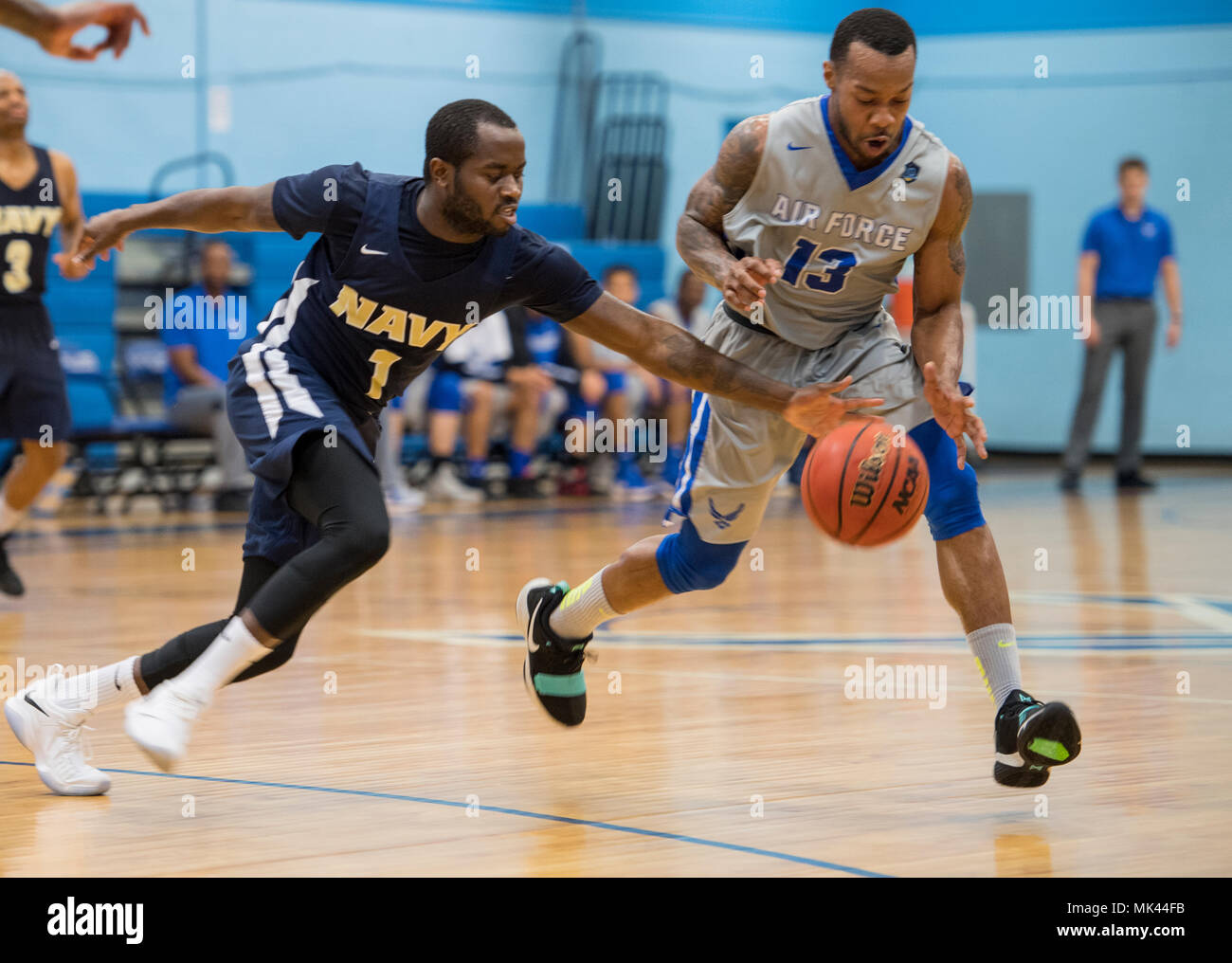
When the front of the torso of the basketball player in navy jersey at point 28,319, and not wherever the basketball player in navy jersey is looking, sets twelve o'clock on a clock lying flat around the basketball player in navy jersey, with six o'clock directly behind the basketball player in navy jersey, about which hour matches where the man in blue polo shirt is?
The man in blue polo shirt is roughly at 8 o'clock from the basketball player in navy jersey.

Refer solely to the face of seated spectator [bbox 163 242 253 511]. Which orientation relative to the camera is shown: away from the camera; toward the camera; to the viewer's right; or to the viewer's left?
toward the camera

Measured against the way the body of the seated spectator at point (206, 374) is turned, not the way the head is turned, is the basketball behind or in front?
in front

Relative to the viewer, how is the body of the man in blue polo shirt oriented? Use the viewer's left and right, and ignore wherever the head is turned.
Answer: facing the viewer

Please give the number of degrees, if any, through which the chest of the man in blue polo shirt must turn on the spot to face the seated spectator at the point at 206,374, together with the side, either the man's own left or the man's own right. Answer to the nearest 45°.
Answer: approximately 45° to the man's own right

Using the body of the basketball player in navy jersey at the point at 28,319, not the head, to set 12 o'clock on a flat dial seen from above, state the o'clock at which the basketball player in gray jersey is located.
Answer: The basketball player in gray jersey is roughly at 11 o'clock from the basketball player in navy jersey.

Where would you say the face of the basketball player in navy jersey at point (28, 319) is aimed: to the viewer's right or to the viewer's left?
to the viewer's right

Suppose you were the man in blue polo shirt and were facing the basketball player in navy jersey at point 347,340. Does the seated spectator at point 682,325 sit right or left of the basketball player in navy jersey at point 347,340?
right

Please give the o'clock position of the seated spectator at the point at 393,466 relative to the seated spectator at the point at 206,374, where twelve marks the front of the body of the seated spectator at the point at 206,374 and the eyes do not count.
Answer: the seated spectator at the point at 393,466 is roughly at 10 o'clock from the seated spectator at the point at 206,374.

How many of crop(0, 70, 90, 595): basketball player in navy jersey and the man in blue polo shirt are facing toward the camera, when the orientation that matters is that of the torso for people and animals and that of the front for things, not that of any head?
2

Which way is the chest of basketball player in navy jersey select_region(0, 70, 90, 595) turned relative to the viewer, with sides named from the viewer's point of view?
facing the viewer

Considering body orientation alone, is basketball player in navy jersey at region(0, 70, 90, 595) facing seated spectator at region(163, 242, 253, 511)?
no

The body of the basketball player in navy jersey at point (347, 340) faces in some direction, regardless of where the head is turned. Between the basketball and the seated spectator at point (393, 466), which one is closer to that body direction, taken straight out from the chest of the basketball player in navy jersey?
the basketball

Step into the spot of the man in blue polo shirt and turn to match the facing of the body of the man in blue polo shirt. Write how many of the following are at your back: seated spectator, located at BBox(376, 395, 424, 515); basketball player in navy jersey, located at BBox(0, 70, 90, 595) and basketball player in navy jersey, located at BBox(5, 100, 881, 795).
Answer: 0

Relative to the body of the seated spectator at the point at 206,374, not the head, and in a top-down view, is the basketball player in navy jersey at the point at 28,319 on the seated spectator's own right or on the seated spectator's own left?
on the seated spectator's own right

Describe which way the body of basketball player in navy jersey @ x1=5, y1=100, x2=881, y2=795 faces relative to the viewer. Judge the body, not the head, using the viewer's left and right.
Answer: facing the viewer and to the right of the viewer
